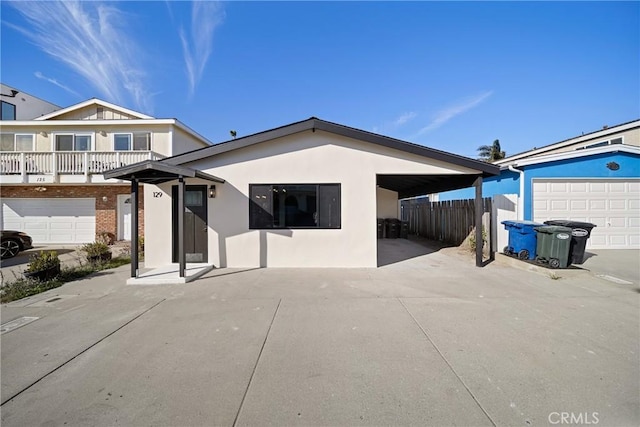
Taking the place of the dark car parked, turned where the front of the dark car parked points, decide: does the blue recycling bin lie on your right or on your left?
on your right

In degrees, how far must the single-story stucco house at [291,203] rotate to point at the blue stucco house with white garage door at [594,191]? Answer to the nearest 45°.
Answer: approximately 90° to its left

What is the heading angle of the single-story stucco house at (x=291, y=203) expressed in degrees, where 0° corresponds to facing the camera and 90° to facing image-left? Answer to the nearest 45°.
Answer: approximately 0°

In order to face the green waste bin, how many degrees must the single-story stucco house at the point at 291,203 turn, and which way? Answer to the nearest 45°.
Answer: approximately 90° to its left

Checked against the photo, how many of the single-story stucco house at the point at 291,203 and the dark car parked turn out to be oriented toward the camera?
1

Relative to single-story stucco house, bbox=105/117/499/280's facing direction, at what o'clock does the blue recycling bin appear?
The blue recycling bin is roughly at 9 o'clock from the single-story stucco house.

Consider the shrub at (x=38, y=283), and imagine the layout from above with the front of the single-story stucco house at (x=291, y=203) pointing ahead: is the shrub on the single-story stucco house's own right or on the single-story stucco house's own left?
on the single-story stucco house's own right
